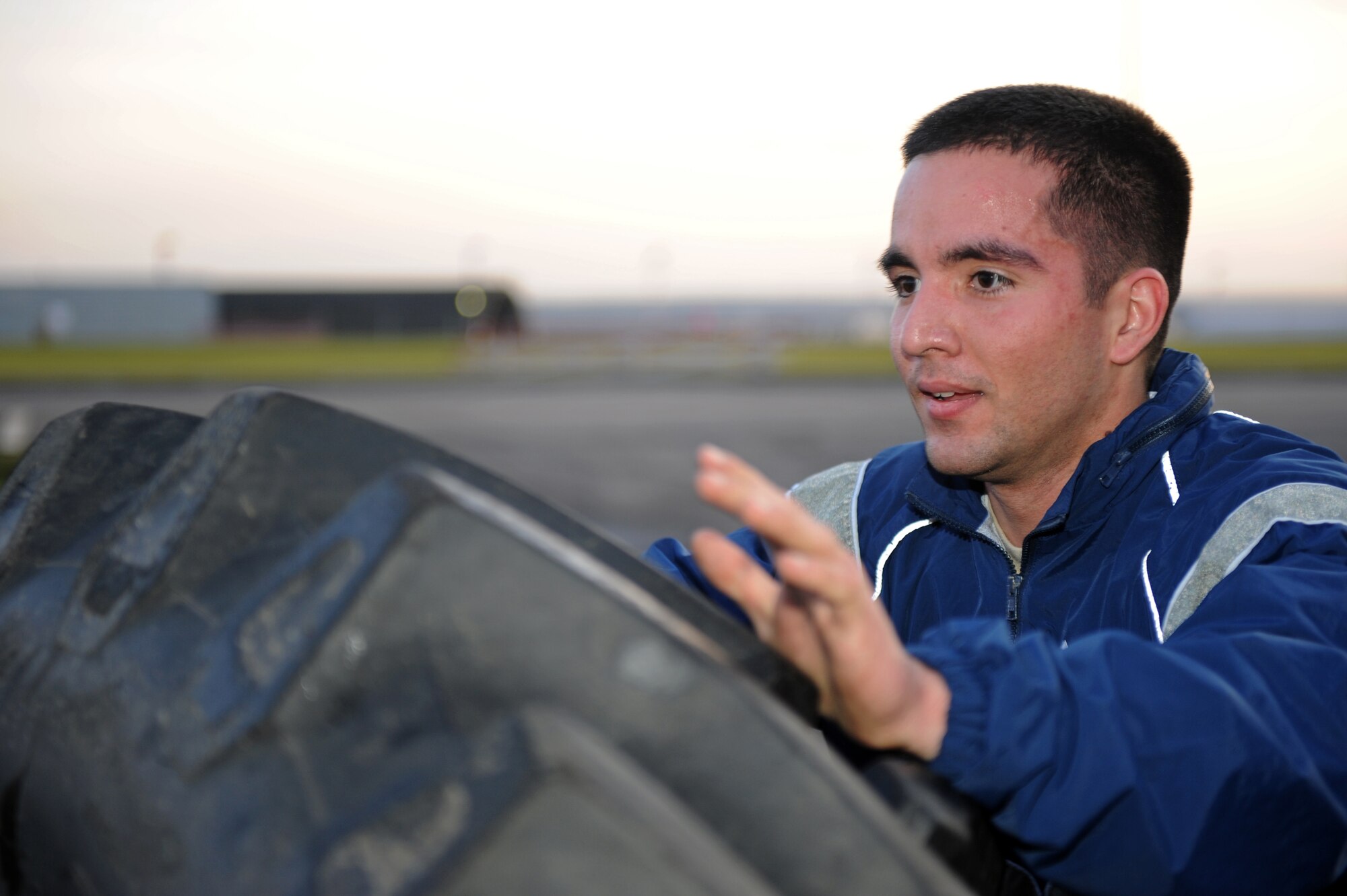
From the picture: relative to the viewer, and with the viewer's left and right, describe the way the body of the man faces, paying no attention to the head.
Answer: facing the viewer and to the left of the viewer

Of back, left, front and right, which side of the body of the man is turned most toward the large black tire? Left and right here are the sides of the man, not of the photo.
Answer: front
